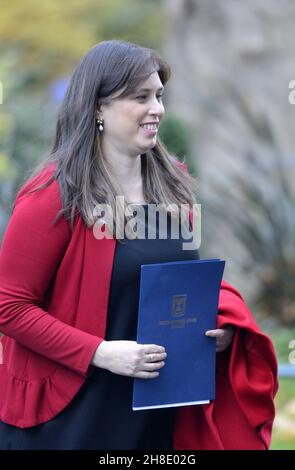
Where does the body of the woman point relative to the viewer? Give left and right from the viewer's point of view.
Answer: facing the viewer and to the right of the viewer

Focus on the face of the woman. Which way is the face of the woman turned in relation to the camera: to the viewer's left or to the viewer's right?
to the viewer's right
